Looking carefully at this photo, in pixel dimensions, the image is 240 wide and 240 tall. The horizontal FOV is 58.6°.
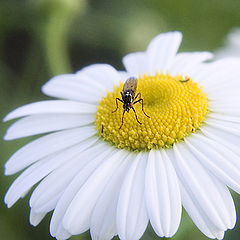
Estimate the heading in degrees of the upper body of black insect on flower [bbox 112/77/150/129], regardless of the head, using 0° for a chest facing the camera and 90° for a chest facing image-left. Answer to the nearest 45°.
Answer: approximately 0°
